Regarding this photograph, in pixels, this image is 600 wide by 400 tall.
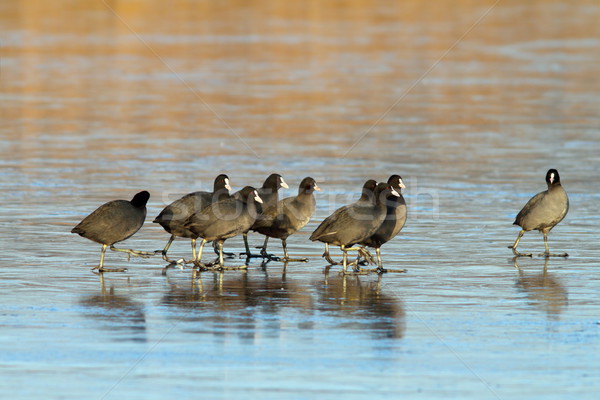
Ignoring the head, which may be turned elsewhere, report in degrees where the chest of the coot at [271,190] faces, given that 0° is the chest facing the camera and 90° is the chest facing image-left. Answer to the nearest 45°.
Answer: approximately 270°

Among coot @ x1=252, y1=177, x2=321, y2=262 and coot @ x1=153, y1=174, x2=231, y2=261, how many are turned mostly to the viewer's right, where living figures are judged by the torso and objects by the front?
2

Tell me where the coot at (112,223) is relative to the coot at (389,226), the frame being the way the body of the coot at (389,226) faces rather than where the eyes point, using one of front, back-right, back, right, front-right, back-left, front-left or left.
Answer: back

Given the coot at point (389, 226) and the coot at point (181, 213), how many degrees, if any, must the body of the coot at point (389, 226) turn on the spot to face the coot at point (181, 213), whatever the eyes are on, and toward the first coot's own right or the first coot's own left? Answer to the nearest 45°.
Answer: approximately 180°

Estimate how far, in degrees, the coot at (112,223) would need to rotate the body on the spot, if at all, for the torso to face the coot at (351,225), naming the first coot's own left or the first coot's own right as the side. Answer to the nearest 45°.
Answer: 0° — it already faces it

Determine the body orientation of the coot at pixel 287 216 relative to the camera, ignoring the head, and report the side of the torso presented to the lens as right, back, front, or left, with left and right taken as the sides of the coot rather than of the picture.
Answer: right

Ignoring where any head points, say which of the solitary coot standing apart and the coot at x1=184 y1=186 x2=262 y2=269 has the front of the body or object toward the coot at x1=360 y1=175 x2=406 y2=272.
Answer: the coot at x1=184 y1=186 x2=262 y2=269

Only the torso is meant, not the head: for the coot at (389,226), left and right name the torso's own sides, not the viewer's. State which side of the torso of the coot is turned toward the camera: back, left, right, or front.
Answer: right

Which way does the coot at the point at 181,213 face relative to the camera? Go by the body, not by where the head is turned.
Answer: to the viewer's right
